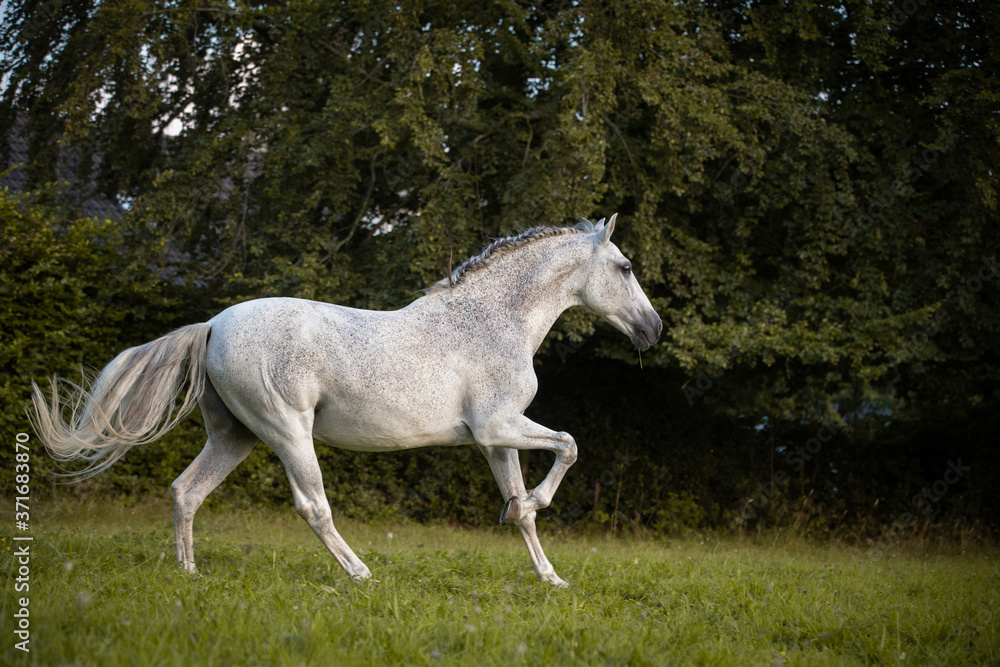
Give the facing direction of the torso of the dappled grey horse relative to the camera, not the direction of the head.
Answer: to the viewer's right
